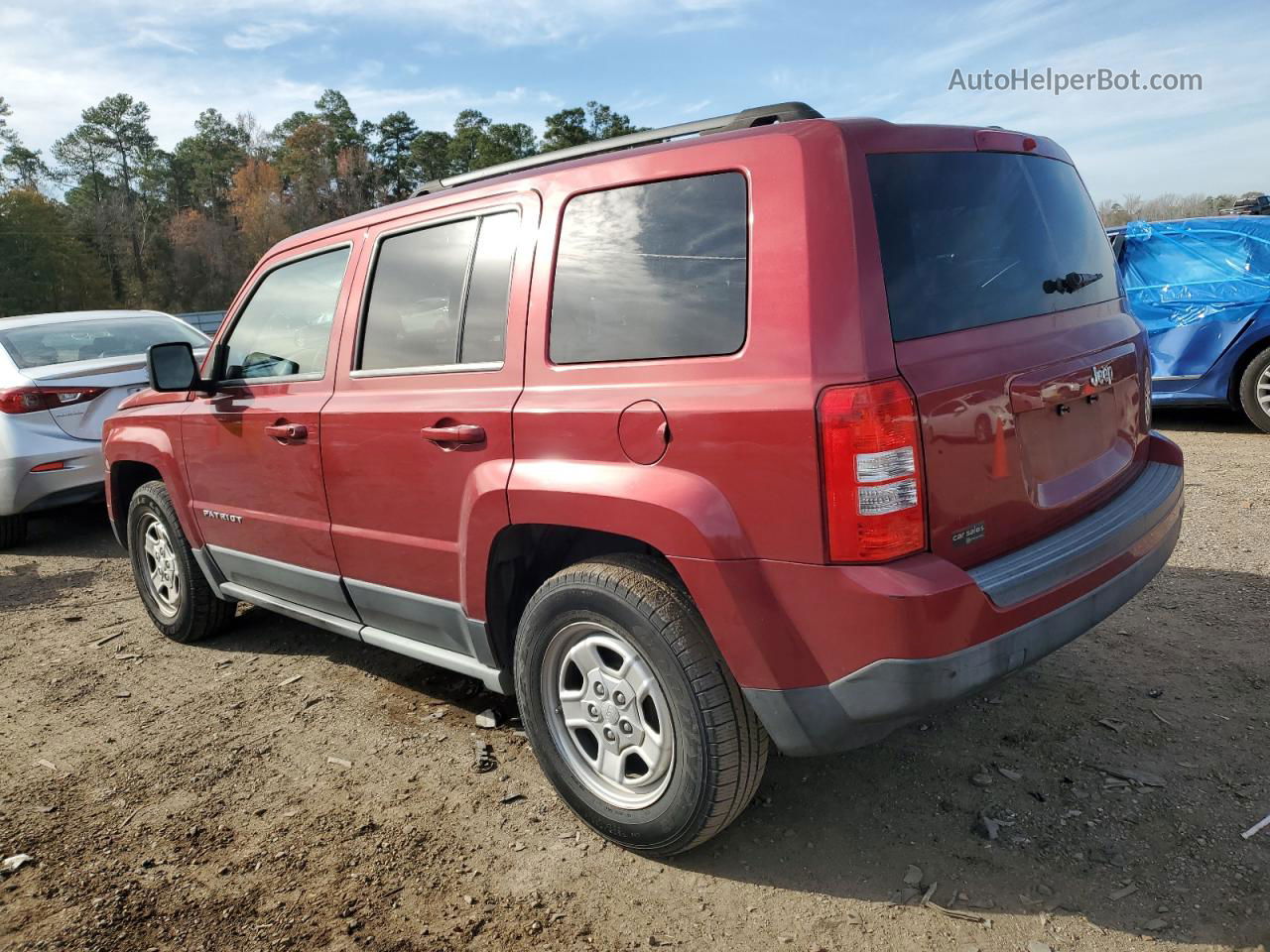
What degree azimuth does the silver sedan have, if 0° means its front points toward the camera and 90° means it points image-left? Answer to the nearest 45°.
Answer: approximately 135°

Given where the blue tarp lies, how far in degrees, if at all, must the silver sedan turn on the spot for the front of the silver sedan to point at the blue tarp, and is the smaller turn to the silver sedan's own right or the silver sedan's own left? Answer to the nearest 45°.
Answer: approximately 135° to the silver sedan's own right

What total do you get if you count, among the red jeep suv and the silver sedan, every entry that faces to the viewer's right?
0

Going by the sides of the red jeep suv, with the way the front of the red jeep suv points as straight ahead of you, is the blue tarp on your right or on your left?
on your right

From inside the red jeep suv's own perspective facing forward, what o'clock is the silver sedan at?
The silver sedan is roughly at 12 o'clock from the red jeep suv.

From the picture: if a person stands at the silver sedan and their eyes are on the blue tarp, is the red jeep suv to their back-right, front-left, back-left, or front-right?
front-right

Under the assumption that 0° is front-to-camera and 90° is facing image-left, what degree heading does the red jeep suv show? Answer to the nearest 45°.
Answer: approximately 135°

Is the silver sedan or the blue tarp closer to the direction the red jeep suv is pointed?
the silver sedan
